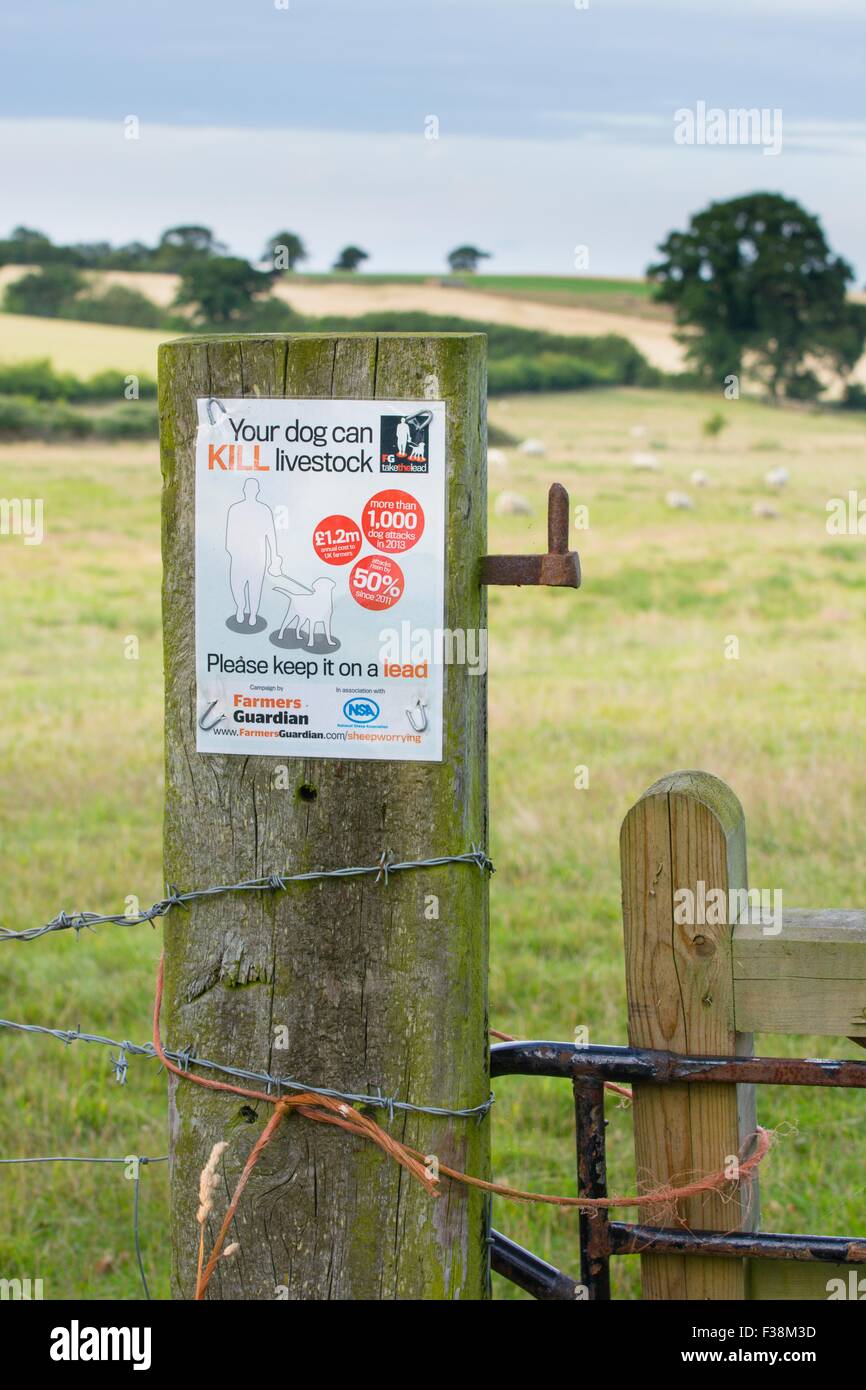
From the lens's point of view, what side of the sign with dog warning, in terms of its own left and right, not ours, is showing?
front

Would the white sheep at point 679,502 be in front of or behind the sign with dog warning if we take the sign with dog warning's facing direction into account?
behind

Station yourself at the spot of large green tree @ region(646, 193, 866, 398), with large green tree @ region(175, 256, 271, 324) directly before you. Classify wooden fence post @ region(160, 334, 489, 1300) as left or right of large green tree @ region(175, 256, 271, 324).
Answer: left

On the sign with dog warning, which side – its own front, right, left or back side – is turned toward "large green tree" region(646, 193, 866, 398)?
back

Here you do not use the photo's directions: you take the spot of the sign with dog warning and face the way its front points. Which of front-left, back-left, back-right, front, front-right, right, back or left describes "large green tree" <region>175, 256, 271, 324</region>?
back
